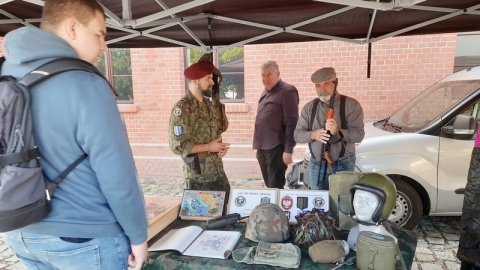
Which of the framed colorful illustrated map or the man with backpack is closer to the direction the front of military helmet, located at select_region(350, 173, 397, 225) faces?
the man with backpack

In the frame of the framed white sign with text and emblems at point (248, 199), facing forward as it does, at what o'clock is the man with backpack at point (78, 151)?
The man with backpack is roughly at 1 o'clock from the framed white sign with text and emblems.

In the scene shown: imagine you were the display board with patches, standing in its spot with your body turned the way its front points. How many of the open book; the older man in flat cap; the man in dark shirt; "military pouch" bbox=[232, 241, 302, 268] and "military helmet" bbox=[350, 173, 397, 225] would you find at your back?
2

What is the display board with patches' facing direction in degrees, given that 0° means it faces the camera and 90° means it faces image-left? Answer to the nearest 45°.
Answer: approximately 0°

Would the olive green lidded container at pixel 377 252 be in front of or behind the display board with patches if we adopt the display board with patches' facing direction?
in front

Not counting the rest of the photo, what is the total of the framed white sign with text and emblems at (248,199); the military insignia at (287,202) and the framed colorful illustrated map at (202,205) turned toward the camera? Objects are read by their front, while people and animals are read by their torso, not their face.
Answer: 3

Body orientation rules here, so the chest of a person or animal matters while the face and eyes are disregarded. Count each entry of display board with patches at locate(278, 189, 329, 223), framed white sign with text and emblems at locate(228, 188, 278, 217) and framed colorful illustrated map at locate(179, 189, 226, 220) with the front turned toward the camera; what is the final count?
3

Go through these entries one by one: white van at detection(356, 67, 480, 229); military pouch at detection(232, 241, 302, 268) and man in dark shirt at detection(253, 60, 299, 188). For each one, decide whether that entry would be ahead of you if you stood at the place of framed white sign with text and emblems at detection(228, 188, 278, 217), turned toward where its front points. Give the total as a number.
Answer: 1

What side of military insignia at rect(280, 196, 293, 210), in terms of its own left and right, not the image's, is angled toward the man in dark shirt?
back

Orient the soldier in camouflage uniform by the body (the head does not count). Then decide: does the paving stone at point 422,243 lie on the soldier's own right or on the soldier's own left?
on the soldier's own left
